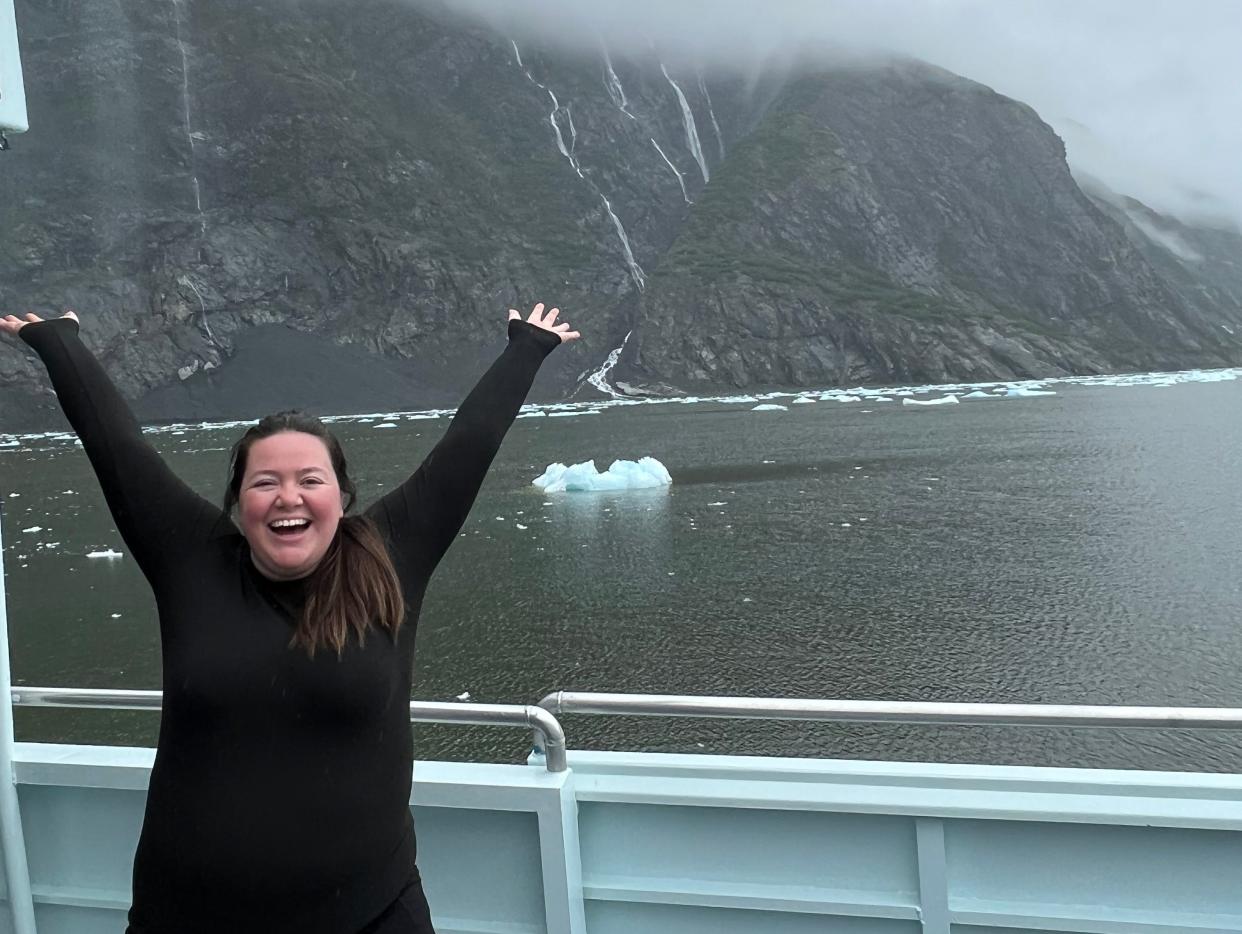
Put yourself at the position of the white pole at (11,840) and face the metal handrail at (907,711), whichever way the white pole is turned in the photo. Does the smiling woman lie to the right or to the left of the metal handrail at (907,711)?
right

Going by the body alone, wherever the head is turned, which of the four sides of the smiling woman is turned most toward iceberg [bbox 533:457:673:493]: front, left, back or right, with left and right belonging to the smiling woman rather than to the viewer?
back

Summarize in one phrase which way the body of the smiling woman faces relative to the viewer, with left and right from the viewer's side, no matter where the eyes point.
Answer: facing the viewer

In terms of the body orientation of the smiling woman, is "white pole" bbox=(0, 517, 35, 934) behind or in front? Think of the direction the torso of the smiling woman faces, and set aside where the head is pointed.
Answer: behind
